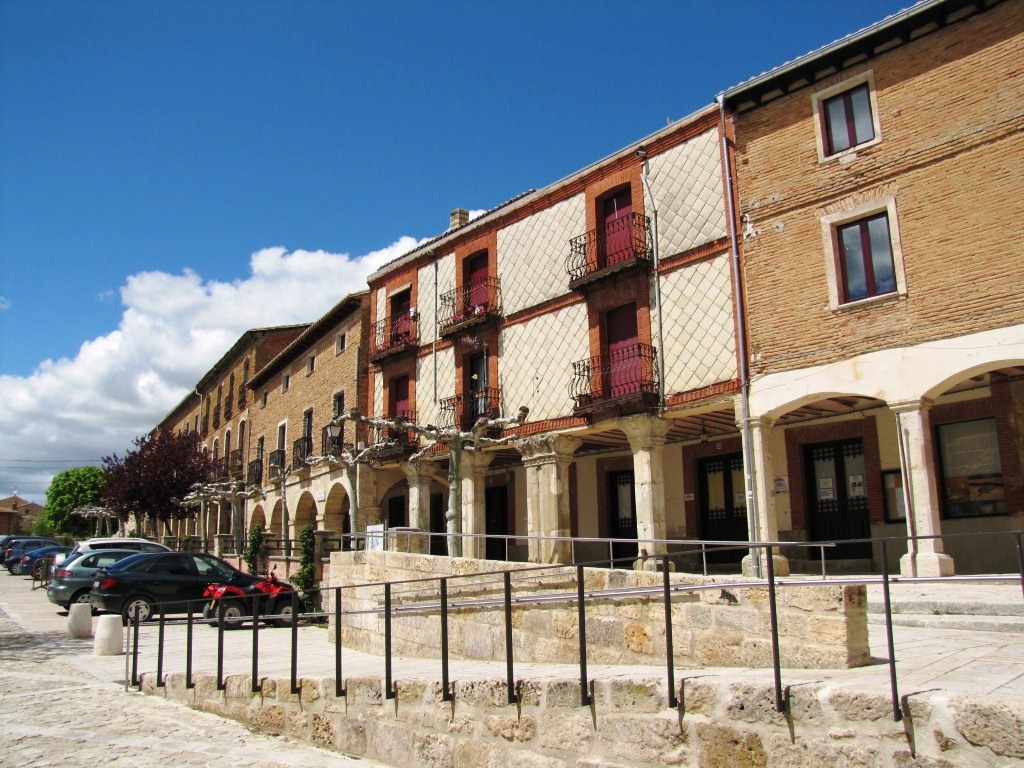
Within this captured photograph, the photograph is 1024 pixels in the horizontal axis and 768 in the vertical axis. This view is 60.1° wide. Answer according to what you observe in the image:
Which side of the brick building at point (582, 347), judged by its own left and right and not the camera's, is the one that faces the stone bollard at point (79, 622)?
front

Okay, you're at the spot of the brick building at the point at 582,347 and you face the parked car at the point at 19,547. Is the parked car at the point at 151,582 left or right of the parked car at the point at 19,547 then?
left

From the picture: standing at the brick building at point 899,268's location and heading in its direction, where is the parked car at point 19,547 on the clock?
The parked car is roughly at 2 o'clock from the brick building.

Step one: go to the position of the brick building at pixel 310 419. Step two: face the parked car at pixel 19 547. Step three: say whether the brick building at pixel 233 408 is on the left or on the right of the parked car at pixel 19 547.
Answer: right

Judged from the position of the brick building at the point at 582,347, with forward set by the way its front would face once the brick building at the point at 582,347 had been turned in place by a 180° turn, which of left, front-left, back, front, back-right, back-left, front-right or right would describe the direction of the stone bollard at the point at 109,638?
back

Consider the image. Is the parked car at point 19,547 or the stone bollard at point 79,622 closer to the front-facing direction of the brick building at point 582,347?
the stone bollard

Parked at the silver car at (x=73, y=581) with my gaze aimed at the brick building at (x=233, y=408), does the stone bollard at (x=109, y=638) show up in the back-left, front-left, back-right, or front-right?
back-right

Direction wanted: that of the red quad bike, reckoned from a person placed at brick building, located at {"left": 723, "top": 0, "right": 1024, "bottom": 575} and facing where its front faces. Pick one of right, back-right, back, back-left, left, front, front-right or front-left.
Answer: front-right

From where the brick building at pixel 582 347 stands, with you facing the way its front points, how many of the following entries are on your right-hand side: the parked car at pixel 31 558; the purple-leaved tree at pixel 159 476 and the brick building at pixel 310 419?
3

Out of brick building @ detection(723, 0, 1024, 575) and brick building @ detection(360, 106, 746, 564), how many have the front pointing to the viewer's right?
0

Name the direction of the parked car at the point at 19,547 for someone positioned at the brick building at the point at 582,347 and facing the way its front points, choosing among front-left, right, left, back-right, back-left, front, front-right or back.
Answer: right

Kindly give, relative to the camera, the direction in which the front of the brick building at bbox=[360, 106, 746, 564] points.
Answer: facing the viewer and to the left of the viewer

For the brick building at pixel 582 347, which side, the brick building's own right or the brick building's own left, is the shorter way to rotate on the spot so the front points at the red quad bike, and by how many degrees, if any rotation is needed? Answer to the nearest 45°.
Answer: approximately 45° to the brick building's own right

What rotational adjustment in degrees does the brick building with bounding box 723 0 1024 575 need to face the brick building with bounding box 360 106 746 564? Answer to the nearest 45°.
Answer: approximately 90° to its right
